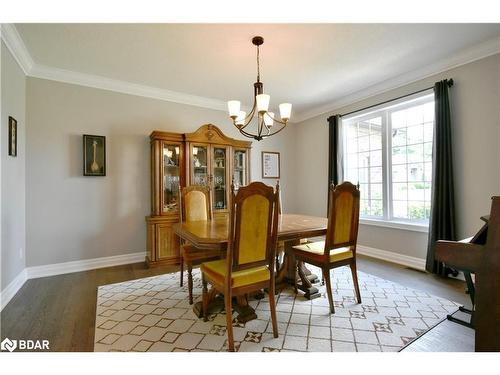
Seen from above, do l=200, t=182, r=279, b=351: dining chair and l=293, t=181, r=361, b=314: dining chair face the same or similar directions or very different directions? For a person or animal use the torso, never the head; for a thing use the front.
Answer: same or similar directions

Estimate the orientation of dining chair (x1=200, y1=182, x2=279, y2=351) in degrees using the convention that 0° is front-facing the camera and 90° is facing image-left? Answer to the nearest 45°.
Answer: approximately 135°

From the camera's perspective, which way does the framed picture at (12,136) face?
to the viewer's right

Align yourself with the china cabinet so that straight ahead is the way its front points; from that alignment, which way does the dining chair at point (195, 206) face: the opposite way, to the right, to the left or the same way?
the same way

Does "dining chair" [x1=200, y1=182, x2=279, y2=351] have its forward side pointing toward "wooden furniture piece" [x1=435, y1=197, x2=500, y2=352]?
no

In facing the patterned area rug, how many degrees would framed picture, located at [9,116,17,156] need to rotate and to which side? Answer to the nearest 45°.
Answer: approximately 45° to its right

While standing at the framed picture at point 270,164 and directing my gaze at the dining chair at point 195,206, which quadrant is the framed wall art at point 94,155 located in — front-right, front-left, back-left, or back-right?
front-right

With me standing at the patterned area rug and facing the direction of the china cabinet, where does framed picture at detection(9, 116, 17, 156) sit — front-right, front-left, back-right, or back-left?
front-left

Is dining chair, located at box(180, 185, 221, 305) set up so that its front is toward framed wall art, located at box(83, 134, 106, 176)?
no

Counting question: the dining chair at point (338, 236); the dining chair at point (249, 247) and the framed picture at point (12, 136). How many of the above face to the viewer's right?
1

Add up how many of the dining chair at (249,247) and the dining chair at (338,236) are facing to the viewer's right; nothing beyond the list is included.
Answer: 0

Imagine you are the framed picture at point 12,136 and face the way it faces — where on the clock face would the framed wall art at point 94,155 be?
The framed wall art is roughly at 11 o'clock from the framed picture.

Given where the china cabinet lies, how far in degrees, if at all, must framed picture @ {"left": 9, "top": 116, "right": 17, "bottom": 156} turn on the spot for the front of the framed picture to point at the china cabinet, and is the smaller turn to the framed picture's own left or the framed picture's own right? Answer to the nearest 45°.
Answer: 0° — it already faces it

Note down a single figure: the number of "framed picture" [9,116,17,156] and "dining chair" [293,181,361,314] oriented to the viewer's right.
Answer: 1

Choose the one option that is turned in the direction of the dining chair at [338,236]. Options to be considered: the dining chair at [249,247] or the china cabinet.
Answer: the china cabinet

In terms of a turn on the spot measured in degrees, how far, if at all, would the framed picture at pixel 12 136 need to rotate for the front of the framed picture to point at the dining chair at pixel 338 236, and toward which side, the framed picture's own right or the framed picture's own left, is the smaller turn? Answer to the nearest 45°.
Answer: approximately 45° to the framed picture's own right
